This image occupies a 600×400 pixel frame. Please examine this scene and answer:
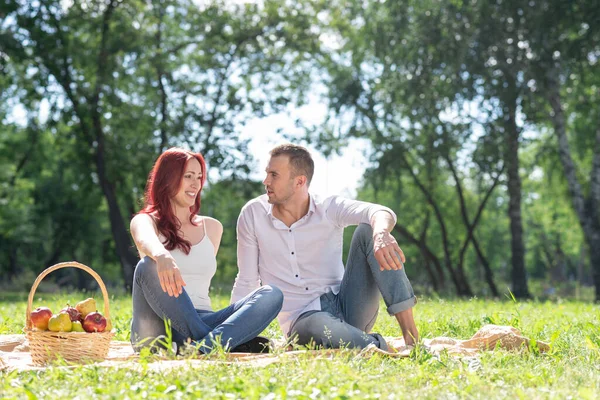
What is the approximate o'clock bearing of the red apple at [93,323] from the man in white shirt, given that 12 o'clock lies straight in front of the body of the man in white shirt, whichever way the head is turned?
The red apple is roughly at 2 o'clock from the man in white shirt.

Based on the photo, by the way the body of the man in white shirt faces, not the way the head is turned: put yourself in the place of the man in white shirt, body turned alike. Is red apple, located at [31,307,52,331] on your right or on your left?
on your right

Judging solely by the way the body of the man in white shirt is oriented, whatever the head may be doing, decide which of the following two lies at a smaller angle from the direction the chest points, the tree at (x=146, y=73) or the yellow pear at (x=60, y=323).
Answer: the yellow pear

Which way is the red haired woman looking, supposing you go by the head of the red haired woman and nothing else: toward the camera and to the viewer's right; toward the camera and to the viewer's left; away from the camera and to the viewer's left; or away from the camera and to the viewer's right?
toward the camera and to the viewer's right

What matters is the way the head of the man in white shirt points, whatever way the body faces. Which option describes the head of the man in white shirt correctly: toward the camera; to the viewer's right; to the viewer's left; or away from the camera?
to the viewer's left

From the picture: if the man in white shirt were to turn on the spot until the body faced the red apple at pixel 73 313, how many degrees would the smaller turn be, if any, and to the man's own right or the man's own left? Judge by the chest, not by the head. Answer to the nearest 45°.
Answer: approximately 45° to the man's own right

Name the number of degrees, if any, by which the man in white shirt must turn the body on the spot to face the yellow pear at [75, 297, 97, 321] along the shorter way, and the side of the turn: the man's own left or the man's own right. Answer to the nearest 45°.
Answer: approximately 45° to the man's own right

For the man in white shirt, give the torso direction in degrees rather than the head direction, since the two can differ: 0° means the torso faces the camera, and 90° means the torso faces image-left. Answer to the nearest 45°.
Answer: approximately 0°
